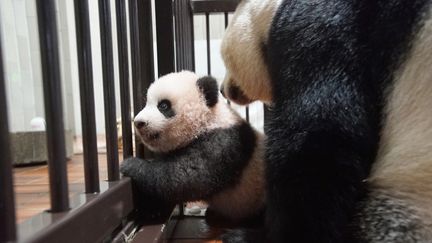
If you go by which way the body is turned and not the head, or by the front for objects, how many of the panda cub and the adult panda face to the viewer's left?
2

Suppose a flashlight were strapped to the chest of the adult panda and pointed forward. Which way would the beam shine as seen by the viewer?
to the viewer's left

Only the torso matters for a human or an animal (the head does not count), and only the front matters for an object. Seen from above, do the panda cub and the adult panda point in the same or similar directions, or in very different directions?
same or similar directions

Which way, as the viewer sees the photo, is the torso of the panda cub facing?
to the viewer's left
